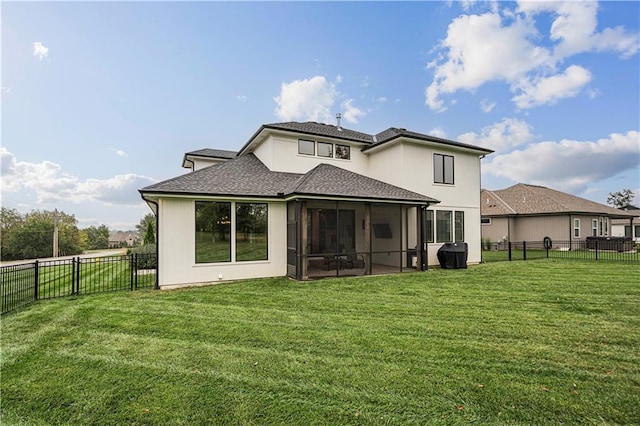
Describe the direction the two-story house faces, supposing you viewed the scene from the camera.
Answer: facing away from the viewer and to the left of the viewer

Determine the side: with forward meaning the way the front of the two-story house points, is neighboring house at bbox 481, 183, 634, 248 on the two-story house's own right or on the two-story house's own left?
on the two-story house's own right

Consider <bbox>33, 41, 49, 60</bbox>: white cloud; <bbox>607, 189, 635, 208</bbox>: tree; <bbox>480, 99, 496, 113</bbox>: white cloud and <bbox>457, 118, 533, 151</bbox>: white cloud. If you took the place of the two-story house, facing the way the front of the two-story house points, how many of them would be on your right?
3

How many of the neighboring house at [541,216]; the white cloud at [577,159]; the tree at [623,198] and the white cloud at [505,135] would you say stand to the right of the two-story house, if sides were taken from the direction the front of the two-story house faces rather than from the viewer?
4

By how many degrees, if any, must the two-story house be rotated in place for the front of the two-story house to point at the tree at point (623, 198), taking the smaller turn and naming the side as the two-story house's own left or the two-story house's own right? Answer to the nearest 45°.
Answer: approximately 90° to the two-story house's own right
